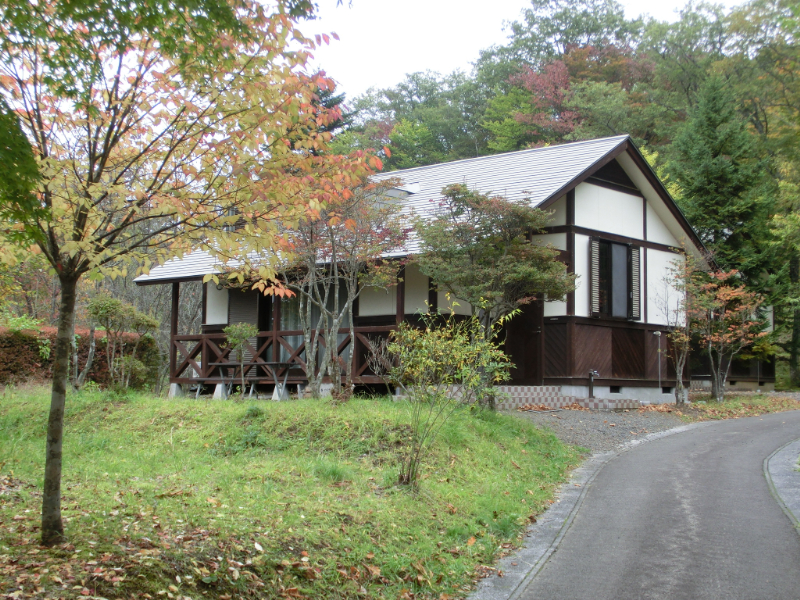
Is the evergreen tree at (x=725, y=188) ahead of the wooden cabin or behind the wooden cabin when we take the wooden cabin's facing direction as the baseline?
behind

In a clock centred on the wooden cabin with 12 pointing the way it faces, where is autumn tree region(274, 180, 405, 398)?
The autumn tree is roughly at 12 o'clock from the wooden cabin.

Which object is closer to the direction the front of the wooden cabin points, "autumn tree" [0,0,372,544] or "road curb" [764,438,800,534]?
the autumn tree

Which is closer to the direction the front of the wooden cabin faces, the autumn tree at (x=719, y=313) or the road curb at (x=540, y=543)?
the road curb

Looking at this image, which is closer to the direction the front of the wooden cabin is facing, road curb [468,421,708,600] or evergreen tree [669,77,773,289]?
the road curb

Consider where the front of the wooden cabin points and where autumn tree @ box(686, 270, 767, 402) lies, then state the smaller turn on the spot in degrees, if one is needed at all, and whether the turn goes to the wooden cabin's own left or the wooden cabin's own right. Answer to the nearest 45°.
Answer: approximately 135° to the wooden cabin's own left

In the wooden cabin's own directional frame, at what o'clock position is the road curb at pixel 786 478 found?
The road curb is roughly at 10 o'clock from the wooden cabin.

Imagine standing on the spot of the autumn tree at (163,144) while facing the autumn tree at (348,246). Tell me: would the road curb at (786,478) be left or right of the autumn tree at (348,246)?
right

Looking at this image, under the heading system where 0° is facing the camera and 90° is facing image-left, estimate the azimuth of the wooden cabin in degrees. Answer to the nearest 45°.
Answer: approximately 45°

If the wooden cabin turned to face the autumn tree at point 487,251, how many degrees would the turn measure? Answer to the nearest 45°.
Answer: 0° — it already faces it

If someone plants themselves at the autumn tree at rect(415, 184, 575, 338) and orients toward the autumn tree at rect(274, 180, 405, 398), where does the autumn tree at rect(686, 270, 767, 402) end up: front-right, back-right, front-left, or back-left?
back-right
